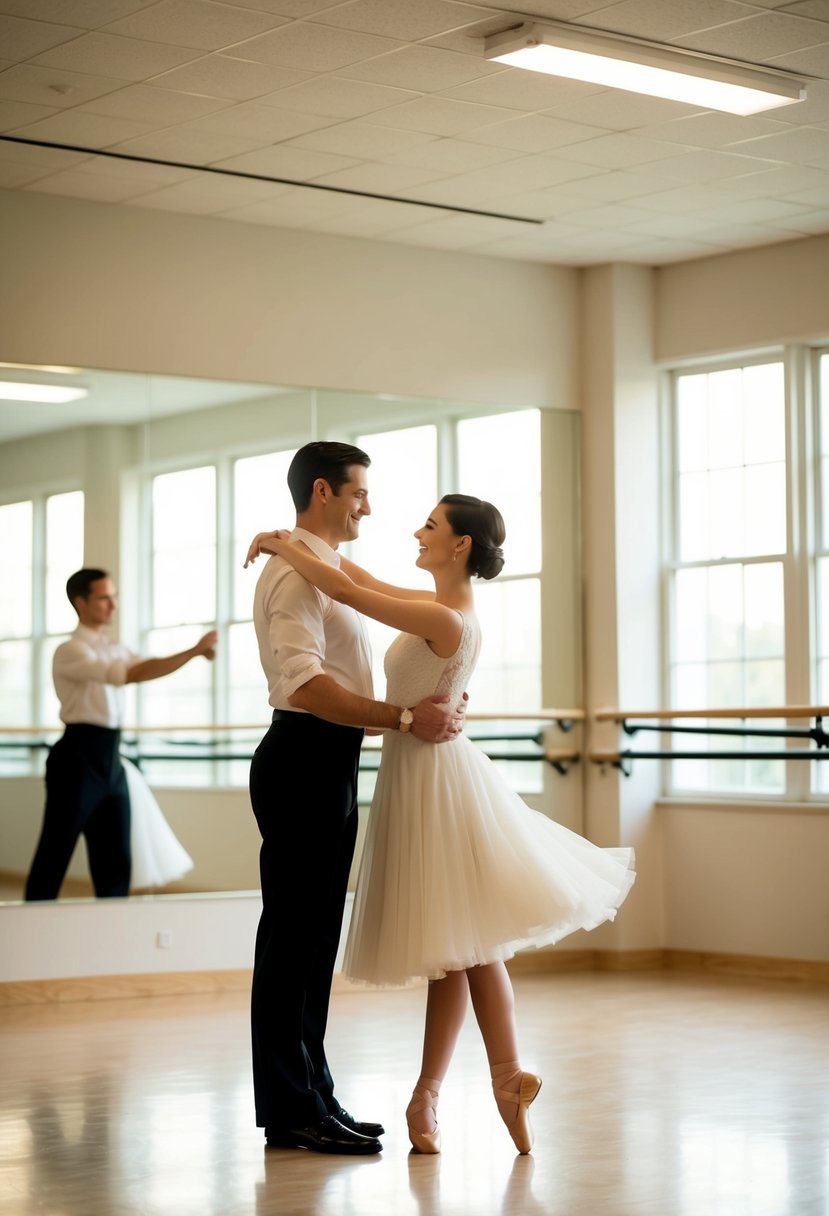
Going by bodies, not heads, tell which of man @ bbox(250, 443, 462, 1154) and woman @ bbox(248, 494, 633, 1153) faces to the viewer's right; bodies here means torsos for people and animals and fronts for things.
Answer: the man

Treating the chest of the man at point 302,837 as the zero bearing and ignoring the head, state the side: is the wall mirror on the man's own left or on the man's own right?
on the man's own left

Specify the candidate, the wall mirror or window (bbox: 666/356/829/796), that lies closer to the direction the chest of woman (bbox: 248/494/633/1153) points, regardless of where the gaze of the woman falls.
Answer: the wall mirror

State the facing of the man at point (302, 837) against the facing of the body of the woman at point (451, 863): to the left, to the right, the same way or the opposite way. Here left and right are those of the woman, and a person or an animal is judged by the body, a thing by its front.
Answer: the opposite way

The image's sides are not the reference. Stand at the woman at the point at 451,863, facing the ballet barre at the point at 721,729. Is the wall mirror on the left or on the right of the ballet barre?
left

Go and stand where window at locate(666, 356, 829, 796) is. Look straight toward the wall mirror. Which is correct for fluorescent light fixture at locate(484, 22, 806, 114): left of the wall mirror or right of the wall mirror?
left

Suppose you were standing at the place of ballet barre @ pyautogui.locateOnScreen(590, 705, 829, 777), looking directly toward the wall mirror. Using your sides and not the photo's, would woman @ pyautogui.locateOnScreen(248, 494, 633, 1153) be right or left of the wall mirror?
left

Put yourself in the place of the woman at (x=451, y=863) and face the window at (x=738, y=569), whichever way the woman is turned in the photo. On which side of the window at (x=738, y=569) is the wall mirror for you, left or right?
left

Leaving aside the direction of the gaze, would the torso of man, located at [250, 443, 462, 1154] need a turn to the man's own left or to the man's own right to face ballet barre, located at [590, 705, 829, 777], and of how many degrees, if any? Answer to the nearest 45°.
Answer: approximately 45° to the man's own left

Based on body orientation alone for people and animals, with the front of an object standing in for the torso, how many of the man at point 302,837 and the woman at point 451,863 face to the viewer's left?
1

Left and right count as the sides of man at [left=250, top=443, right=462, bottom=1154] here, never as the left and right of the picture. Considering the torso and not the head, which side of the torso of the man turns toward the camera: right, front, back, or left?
right

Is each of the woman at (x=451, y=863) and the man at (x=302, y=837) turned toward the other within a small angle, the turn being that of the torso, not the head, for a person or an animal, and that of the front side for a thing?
yes

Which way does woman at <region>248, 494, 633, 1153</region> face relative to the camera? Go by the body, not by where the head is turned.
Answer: to the viewer's left
